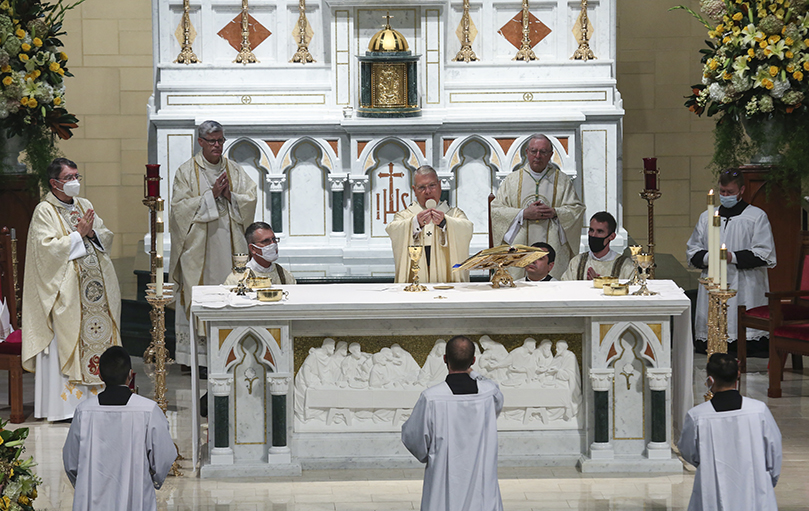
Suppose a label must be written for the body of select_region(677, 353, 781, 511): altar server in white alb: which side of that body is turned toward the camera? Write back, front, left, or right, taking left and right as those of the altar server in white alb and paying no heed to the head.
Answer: back

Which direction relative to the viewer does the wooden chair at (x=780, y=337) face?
to the viewer's left

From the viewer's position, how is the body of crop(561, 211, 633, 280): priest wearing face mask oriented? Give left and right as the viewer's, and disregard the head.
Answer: facing the viewer and to the left of the viewer

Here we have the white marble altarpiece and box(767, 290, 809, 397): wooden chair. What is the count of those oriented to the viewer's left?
1

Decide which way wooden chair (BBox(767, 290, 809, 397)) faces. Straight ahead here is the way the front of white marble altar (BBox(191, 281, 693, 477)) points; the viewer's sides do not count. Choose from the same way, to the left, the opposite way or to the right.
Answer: to the right

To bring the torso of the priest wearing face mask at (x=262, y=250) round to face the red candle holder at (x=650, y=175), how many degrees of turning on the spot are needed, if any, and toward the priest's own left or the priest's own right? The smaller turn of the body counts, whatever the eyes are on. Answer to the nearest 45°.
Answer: approximately 45° to the priest's own left

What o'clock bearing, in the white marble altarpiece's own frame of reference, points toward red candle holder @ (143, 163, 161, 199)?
The red candle holder is roughly at 1 o'clock from the white marble altarpiece.

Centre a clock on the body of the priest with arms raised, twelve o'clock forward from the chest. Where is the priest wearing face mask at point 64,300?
The priest wearing face mask is roughly at 3 o'clock from the priest with arms raised.

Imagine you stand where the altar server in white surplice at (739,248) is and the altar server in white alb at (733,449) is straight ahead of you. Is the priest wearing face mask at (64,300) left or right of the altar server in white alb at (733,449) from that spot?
right

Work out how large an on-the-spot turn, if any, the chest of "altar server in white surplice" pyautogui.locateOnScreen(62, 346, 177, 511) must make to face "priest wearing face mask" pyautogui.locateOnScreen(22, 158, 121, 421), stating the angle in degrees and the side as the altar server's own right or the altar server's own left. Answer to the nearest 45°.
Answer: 0° — they already face them

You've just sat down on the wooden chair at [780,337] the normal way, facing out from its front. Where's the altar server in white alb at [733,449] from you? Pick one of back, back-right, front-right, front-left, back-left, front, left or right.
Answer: left

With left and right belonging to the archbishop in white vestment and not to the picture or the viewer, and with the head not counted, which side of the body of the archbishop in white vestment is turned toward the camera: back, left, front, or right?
front
